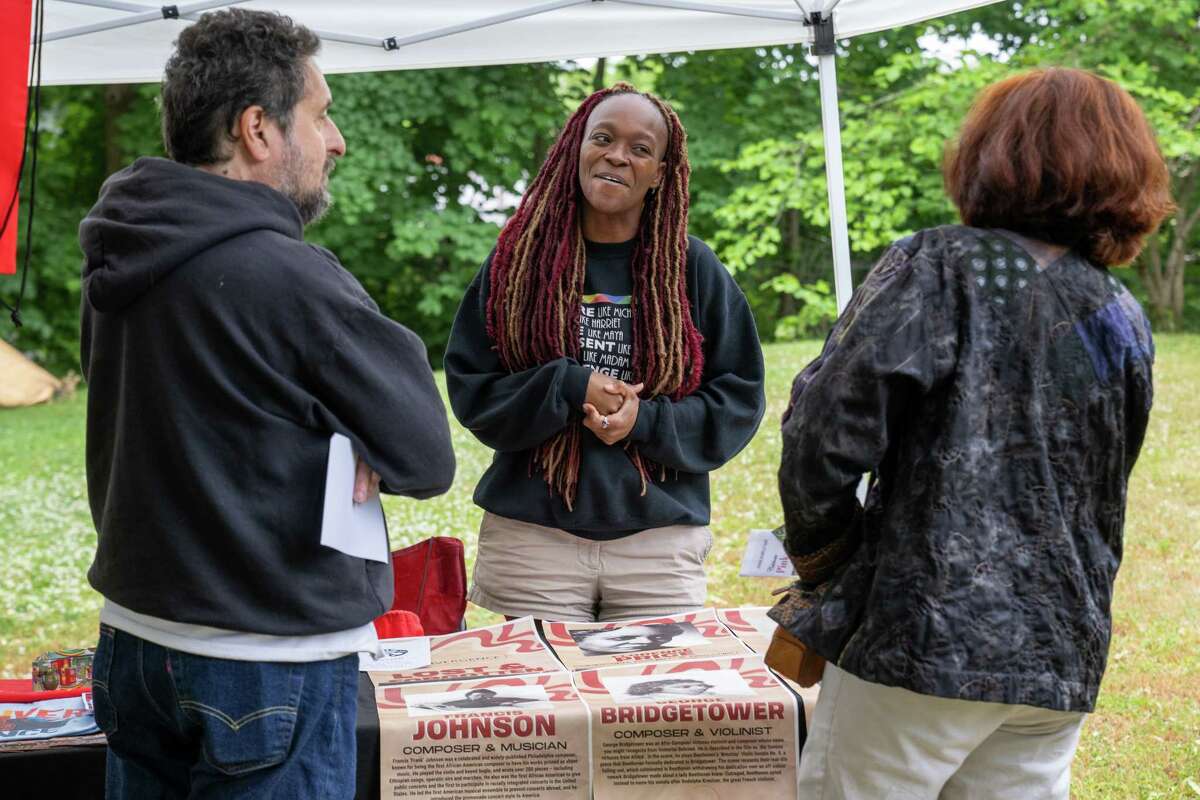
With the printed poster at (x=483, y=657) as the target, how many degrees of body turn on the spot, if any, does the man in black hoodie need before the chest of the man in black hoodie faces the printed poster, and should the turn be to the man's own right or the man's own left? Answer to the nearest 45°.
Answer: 0° — they already face it

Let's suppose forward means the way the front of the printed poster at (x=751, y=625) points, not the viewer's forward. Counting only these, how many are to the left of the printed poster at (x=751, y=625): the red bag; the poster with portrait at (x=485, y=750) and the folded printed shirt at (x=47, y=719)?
0

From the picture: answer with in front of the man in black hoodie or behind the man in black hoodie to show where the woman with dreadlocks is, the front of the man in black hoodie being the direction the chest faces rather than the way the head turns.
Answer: in front

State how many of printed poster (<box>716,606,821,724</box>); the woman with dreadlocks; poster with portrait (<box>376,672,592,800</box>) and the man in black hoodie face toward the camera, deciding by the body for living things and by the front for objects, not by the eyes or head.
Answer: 3

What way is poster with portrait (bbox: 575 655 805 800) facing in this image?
toward the camera

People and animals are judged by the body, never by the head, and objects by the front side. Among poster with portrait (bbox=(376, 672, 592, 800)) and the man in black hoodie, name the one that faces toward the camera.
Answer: the poster with portrait

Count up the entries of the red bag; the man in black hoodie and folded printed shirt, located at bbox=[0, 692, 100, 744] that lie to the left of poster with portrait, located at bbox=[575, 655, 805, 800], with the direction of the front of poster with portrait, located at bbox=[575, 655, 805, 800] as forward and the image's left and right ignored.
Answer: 0

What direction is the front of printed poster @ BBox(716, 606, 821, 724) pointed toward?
toward the camera

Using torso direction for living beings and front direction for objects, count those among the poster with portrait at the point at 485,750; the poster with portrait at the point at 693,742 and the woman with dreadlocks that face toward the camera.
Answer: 3

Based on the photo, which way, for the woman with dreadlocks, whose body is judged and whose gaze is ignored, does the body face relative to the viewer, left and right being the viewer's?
facing the viewer

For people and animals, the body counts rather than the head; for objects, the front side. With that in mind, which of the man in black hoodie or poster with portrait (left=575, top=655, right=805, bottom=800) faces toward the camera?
the poster with portrait

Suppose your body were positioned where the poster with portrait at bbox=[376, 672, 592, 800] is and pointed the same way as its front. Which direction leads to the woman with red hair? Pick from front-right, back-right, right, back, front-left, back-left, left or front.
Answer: front-left

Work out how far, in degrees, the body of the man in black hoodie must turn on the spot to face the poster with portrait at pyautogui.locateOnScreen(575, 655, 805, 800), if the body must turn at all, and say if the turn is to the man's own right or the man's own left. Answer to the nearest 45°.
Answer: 0° — they already face it

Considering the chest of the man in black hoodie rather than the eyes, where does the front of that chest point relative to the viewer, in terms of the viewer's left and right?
facing away from the viewer and to the right of the viewer

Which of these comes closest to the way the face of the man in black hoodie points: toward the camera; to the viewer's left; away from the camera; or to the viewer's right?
to the viewer's right

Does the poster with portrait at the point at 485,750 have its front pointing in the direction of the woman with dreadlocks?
no

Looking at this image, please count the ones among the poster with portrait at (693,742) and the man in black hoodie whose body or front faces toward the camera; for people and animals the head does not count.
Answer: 1
